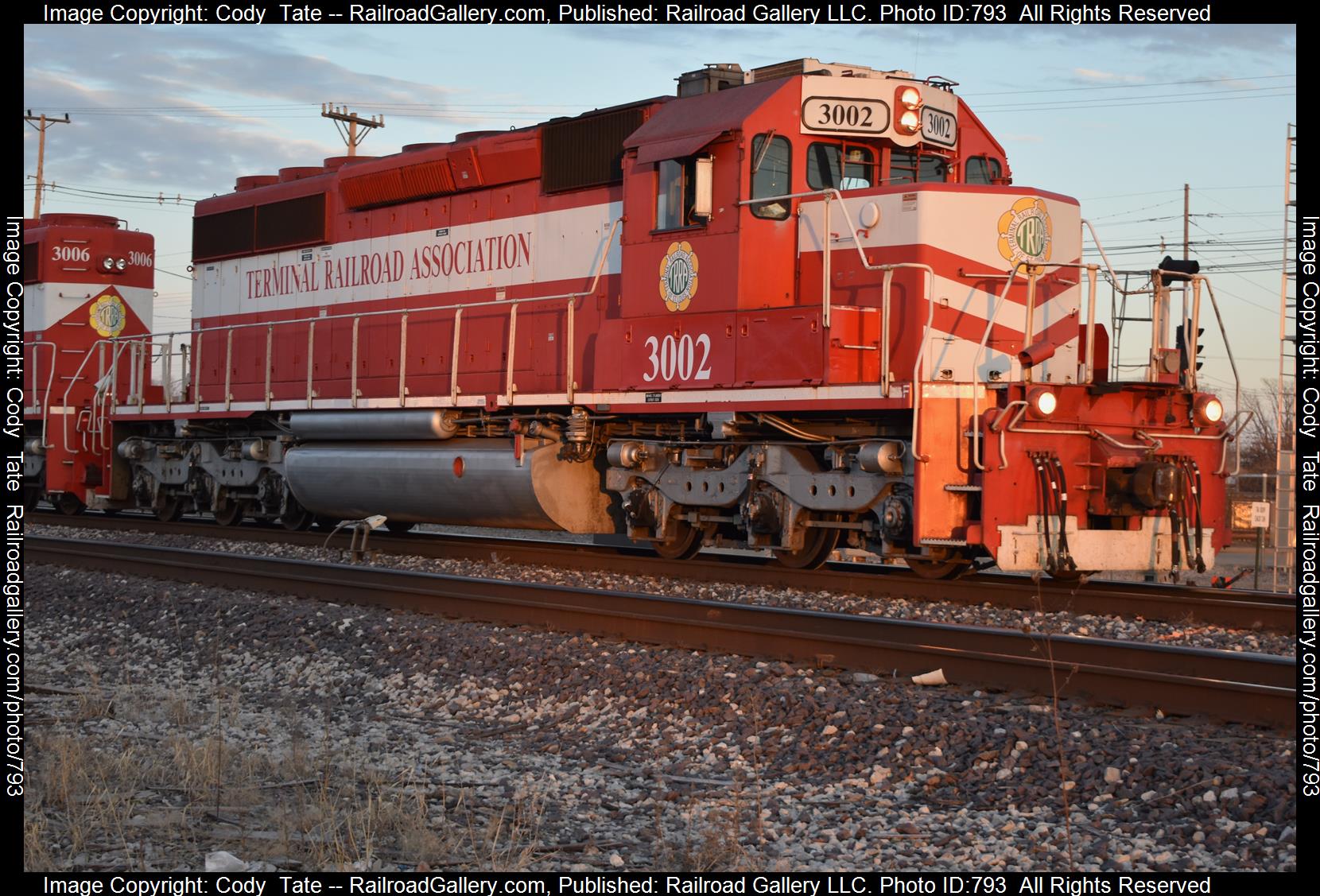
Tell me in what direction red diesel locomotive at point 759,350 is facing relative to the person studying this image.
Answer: facing the viewer and to the right of the viewer
